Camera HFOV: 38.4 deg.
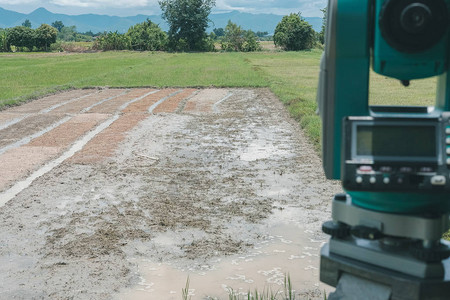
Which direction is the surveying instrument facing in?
toward the camera
